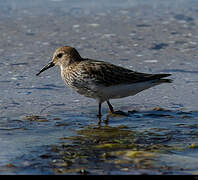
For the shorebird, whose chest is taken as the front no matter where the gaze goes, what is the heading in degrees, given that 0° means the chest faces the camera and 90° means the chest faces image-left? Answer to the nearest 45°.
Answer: approximately 90°

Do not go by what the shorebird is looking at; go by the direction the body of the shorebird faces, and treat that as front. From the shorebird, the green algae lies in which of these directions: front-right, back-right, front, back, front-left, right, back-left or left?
left
